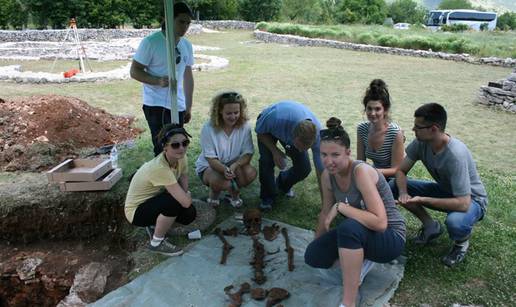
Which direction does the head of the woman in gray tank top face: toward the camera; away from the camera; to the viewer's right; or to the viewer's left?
toward the camera

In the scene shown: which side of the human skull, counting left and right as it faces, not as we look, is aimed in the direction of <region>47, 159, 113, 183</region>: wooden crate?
right

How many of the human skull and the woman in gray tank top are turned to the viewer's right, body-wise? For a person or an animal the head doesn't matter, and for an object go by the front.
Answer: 0

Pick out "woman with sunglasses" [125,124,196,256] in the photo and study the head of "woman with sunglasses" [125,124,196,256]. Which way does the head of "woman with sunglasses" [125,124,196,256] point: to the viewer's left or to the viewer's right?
to the viewer's right

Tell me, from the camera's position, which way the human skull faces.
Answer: facing the viewer

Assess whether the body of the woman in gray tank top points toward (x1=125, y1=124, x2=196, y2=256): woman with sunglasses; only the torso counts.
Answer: no

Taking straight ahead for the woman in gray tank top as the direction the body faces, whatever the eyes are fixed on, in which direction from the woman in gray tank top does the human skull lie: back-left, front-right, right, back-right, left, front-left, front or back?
right

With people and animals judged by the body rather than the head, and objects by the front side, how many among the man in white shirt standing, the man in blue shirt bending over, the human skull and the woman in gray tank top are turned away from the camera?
0

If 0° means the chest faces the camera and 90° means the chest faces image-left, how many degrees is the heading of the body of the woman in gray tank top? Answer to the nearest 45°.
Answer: approximately 45°

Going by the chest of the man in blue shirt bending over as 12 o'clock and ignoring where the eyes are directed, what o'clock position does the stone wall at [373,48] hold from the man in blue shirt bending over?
The stone wall is roughly at 8 o'clock from the man in blue shirt bending over.

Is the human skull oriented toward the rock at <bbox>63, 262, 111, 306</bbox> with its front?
no

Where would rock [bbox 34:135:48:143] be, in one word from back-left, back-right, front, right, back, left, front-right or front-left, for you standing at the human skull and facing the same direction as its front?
back-right

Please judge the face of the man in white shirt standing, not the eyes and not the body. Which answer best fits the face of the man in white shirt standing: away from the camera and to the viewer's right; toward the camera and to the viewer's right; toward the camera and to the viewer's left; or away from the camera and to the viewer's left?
toward the camera and to the viewer's right

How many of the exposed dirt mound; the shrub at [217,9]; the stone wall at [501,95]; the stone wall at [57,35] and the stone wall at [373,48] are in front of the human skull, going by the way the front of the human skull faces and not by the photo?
0

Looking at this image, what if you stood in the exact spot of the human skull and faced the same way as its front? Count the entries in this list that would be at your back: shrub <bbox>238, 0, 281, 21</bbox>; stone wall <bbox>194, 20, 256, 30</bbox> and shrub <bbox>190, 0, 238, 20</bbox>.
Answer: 3

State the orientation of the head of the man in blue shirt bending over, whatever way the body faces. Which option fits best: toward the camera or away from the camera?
toward the camera
